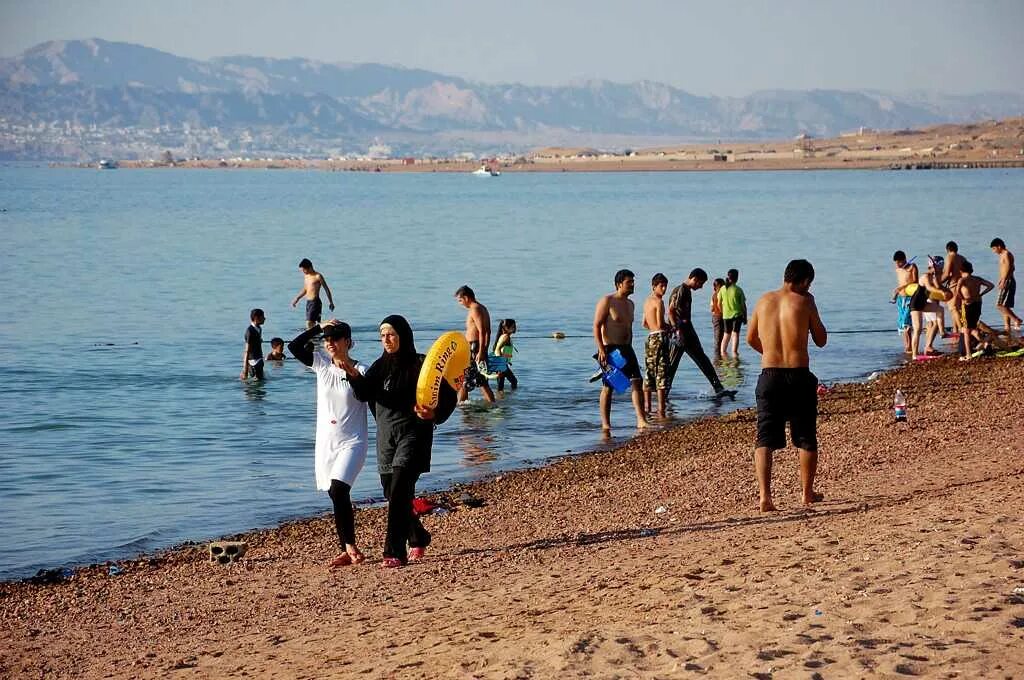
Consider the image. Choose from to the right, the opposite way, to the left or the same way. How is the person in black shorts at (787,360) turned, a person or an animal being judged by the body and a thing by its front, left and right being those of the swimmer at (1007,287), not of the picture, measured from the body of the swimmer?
to the right

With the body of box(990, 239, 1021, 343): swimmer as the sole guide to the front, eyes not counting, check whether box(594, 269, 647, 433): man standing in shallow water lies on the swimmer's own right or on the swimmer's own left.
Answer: on the swimmer's own left

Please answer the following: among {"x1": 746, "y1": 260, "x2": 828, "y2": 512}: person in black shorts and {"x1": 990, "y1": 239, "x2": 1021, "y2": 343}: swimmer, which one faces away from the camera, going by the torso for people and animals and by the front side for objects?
the person in black shorts

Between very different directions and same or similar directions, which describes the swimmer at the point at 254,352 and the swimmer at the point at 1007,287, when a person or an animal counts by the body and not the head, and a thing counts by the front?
very different directions

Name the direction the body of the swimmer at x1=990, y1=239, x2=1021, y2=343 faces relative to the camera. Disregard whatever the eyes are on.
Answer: to the viewer's left

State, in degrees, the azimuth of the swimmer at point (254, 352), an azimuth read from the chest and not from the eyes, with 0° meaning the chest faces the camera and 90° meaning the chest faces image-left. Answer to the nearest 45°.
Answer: approximately 315°

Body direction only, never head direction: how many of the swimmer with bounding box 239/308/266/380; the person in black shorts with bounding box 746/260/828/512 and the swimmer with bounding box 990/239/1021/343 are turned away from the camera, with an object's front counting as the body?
1

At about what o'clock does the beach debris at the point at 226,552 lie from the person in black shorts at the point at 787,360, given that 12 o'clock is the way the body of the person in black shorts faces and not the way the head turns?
The beach debris is roughly at 9 o'clock from the person in black shorts.

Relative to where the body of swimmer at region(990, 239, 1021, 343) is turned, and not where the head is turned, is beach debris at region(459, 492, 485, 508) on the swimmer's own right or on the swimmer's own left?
on the swimmer's own left

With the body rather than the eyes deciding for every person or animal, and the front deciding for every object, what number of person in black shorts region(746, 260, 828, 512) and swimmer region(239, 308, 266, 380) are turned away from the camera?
1

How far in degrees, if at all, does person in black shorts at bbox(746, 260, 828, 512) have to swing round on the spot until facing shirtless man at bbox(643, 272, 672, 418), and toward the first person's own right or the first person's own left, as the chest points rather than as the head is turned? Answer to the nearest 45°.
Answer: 0° — they already face them

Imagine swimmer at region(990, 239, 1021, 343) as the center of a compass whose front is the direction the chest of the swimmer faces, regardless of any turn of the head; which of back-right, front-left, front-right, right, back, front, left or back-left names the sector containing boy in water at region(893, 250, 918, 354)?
front-left

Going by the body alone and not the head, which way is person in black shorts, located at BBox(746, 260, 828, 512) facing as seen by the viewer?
away from the camera

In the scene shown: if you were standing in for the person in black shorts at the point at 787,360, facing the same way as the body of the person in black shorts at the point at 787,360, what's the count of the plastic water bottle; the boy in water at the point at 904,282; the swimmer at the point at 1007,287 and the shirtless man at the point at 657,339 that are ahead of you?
4

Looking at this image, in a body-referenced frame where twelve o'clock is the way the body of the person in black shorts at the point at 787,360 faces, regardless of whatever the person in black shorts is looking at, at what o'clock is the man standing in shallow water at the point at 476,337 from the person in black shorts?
The man standing in shallow water is roughly at 11 o'clock from the person in black shorts.
